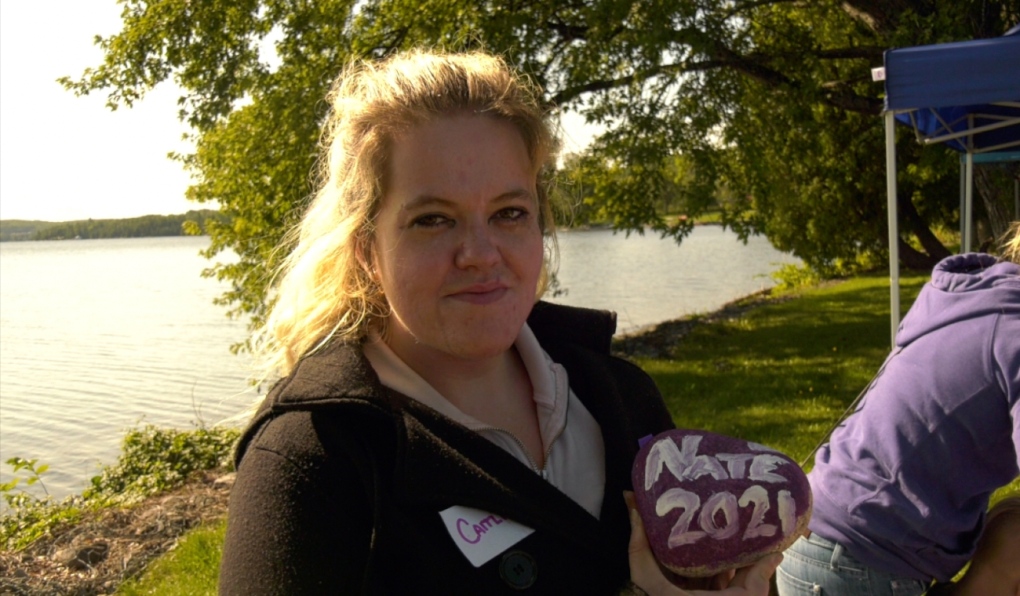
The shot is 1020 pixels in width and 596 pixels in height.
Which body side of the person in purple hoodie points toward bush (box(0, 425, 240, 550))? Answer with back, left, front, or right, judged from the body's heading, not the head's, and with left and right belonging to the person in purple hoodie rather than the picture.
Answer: left

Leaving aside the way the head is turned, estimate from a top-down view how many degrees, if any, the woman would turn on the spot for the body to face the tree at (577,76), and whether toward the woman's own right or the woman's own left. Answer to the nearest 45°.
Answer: approximately 135° to the woman's own left

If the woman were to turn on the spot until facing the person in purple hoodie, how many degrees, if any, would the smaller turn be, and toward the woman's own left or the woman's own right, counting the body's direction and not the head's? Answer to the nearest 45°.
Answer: approximately 90° to the woman's own left

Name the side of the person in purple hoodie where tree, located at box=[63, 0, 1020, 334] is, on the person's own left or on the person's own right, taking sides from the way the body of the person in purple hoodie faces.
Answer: on the person's own left

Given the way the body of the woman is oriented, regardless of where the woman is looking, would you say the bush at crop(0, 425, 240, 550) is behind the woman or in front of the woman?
behind

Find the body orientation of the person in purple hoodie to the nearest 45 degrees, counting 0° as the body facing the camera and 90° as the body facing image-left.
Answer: approximately 225°

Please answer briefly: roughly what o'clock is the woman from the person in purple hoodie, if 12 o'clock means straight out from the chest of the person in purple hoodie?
The woman is roughly at 6 o'clock from the person in purple hoodie.

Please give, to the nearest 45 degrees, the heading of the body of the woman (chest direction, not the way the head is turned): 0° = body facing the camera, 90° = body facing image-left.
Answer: approximately 315°
